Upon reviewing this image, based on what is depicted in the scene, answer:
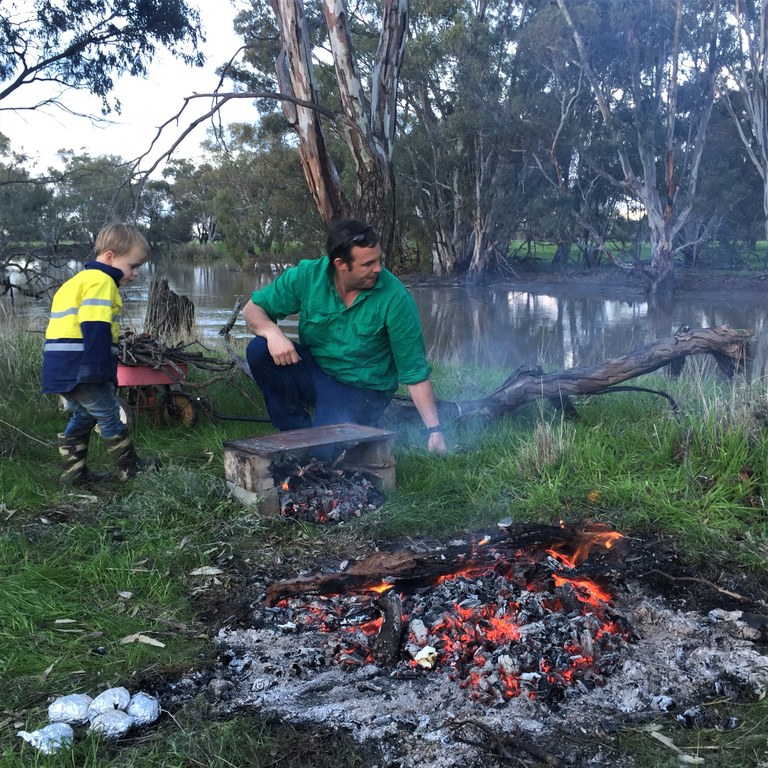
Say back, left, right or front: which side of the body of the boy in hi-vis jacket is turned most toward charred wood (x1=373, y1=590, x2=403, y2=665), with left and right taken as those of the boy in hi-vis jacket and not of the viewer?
right

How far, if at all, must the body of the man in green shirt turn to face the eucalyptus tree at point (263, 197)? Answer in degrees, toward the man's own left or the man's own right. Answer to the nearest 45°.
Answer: approximately 180°

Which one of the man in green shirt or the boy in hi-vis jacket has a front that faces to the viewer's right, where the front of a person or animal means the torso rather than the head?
the boy in hi-vis jacket

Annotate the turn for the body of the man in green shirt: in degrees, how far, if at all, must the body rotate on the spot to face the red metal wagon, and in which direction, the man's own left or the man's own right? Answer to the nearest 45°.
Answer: approximately 135° to the man's own right

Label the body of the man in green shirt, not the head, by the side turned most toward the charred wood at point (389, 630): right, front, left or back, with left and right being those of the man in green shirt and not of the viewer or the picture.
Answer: front

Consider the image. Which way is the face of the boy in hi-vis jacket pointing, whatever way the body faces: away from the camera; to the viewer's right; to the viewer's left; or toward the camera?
to the viewer's right

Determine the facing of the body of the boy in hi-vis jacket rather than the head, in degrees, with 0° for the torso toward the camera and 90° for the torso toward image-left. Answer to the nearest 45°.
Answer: approximately 270°

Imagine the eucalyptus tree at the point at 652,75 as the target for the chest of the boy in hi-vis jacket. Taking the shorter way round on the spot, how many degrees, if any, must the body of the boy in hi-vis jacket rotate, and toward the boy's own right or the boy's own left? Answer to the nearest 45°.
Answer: approximately 45° to the boy's own left

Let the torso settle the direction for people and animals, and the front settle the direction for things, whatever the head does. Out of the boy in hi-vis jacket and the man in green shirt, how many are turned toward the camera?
1

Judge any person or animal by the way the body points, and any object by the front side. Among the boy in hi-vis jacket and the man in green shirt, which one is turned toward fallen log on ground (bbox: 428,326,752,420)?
the boy in hi-vis jacket

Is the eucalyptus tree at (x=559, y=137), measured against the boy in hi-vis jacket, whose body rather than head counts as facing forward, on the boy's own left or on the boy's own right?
on the boy's own left

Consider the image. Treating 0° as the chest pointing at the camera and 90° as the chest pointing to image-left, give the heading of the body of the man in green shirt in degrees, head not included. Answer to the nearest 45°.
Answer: approximately 0°

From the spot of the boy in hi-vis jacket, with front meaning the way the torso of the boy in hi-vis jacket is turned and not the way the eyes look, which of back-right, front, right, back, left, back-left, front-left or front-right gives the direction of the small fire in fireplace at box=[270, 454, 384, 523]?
front-right
